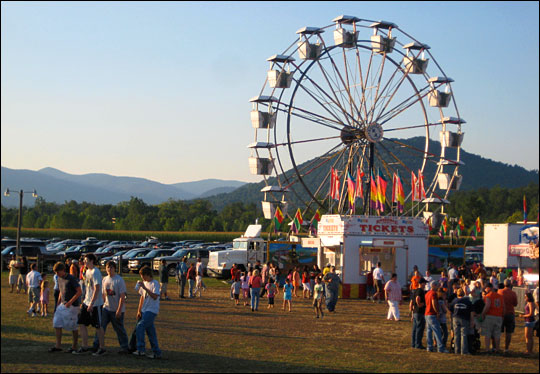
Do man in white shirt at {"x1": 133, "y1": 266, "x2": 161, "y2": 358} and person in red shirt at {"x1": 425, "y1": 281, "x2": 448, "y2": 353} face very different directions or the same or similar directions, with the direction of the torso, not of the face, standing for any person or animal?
very different directions

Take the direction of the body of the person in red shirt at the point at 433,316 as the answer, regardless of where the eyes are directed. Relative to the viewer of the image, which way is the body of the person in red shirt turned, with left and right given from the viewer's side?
facing away from the viewer and to the right of the viewer

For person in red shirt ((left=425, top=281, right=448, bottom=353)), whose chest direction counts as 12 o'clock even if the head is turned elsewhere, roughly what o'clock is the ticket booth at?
The ticket booth is roughly at 10 o'clock from the person in red shirt.

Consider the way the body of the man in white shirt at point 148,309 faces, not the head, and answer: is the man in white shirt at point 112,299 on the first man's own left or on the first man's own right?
on the first man's own right

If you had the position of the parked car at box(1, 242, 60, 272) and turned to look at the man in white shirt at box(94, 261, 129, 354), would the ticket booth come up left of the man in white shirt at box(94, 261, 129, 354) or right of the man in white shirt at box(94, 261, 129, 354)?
left
